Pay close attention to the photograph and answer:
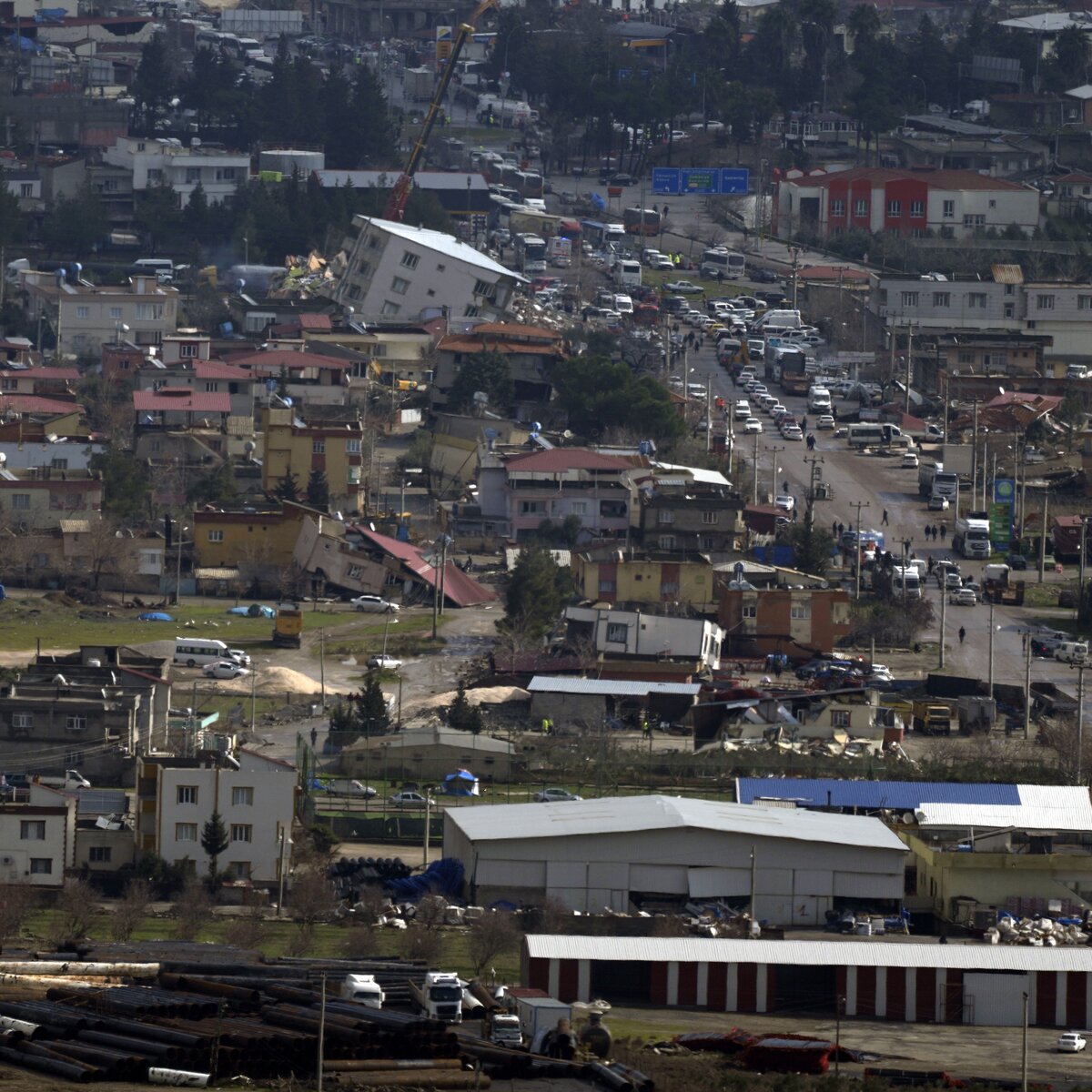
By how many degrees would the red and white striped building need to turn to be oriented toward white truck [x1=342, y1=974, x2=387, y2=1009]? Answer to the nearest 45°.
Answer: approximately 45° to its right

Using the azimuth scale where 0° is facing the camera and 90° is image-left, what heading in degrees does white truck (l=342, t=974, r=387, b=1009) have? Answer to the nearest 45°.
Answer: approximately 315°

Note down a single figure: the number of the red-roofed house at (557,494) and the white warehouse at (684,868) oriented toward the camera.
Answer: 2

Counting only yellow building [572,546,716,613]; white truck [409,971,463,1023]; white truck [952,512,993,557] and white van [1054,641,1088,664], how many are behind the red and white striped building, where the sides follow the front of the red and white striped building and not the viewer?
3

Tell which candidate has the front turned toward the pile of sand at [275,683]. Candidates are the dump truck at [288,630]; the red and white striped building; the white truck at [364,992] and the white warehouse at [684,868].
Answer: the dump truck

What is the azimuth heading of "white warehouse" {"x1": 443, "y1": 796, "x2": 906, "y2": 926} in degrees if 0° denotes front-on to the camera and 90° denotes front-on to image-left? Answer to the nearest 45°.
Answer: approximately 0°

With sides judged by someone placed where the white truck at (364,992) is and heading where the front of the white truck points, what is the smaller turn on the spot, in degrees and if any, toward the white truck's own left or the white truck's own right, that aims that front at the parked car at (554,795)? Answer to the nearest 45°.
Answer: approximately 135° to the white truck's own left

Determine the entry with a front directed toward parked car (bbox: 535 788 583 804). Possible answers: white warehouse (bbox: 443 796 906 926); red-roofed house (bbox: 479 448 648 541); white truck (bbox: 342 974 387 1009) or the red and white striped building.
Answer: the red-roofed house

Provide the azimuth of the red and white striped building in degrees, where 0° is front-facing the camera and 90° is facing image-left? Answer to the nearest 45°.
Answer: approximately 0°
